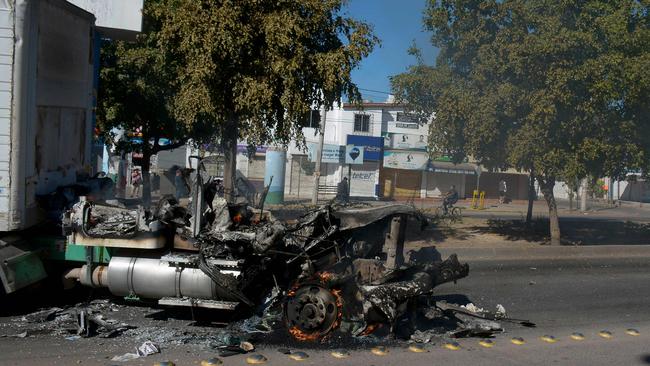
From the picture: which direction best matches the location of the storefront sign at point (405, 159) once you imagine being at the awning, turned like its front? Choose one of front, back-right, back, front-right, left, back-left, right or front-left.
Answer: front-right

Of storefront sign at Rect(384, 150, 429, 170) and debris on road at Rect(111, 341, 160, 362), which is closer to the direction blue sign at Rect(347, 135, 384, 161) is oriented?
the debris on road

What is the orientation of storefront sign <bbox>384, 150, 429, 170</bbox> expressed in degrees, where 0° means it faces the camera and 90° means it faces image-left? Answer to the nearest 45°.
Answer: approximately 0°

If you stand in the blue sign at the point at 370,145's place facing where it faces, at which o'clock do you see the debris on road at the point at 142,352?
The debris on road is roughly at 12 o'clock from the blue sign.

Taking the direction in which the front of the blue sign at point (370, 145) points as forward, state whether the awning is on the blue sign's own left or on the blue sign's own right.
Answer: on the blue sign's own left

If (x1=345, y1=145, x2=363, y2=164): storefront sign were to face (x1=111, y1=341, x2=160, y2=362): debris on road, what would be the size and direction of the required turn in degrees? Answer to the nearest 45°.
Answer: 0° — it already faces it

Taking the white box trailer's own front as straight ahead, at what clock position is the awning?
The awning is roughly at 9 o'clock from the white box trailer.

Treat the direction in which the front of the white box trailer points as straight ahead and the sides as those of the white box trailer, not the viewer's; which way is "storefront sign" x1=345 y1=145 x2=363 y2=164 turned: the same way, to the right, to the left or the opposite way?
to the right

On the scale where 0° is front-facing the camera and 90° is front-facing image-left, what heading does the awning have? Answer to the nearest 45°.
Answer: approximately 0°

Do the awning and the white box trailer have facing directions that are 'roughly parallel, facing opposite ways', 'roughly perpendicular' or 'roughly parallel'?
roughly perpendicular

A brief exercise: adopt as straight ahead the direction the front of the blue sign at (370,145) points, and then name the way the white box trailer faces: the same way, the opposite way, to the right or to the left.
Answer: to the left
